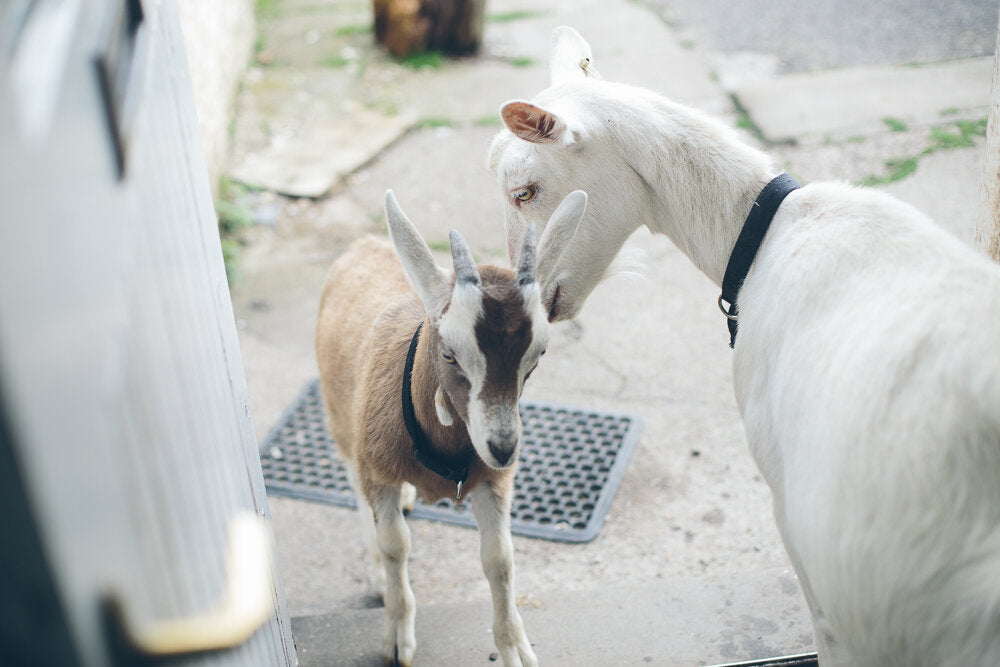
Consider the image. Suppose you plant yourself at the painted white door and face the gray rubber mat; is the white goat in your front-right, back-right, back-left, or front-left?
front-right

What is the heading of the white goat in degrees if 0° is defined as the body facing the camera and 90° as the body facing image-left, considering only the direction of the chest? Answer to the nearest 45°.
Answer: approximately 135°

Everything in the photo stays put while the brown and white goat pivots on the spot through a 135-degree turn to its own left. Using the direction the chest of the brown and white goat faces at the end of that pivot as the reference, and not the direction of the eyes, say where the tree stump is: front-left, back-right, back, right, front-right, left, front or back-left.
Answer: front

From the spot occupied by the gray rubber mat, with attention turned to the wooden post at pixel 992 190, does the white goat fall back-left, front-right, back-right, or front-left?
front-right

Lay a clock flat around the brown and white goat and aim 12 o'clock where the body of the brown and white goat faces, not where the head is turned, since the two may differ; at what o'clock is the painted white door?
The painted white door is roughly at 2 o'clock from the brown and white goat.

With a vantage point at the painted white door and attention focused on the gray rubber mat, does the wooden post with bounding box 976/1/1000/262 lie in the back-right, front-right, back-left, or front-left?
front-right

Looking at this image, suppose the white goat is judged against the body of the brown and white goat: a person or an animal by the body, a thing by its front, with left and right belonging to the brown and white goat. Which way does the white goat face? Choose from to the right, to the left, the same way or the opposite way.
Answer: the opposite way

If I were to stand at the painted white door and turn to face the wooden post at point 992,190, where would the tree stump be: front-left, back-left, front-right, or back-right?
front-left

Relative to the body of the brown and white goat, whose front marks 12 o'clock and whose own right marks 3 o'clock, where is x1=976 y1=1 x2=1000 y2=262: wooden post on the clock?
The wooden post is roughly at 8 o'clock from the brown and white goat.

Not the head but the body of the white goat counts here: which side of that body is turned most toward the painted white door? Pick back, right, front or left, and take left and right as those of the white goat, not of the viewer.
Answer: left

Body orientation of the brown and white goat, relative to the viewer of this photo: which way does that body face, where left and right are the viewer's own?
facing the viewer and to the right of the viewer

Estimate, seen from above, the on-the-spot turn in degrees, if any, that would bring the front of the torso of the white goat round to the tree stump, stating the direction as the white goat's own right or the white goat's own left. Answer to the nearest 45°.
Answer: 0° — it already faces it
